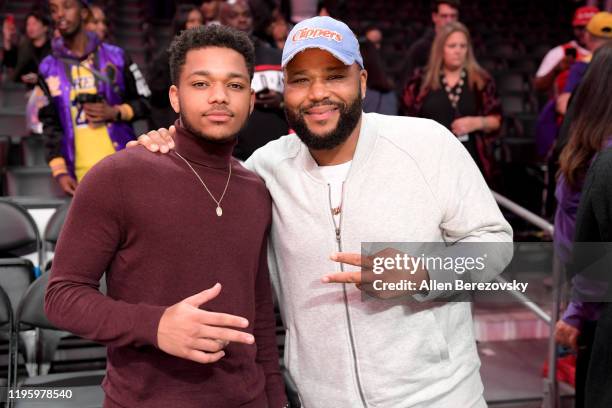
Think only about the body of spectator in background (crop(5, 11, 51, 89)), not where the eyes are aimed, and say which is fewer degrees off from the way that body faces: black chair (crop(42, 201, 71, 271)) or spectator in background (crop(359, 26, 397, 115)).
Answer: the black chair

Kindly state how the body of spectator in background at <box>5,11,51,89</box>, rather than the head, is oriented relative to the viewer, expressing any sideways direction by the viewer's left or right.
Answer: facing the viewer and to the left of the viewer

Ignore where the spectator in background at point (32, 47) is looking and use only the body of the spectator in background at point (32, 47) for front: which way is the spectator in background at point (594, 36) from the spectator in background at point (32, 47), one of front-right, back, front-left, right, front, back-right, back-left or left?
left

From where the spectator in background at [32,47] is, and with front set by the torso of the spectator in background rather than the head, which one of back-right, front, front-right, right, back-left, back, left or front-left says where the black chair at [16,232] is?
front-left

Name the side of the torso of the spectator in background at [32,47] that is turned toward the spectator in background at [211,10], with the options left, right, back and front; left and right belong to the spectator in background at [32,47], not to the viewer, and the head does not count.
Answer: left

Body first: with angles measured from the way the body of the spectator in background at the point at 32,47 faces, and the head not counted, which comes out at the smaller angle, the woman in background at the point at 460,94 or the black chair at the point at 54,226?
the black chair

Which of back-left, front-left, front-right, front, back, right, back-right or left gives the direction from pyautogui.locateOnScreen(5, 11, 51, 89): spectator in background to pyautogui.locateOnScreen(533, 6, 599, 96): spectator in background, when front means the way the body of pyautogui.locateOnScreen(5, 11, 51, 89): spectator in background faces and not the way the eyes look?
left

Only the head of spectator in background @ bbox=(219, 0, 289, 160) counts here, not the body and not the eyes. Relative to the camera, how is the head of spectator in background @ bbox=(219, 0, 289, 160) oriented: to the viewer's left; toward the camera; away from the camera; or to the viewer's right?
toward the camera

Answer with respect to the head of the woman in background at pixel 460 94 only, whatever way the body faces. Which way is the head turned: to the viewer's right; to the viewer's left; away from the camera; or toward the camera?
toward the camera

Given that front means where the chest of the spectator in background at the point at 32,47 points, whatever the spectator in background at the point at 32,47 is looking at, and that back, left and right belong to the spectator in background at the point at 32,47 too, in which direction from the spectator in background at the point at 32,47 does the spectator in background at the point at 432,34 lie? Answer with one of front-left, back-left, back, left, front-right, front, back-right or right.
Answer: left

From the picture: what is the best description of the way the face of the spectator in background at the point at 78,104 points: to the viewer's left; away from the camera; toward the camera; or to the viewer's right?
toward the camera
